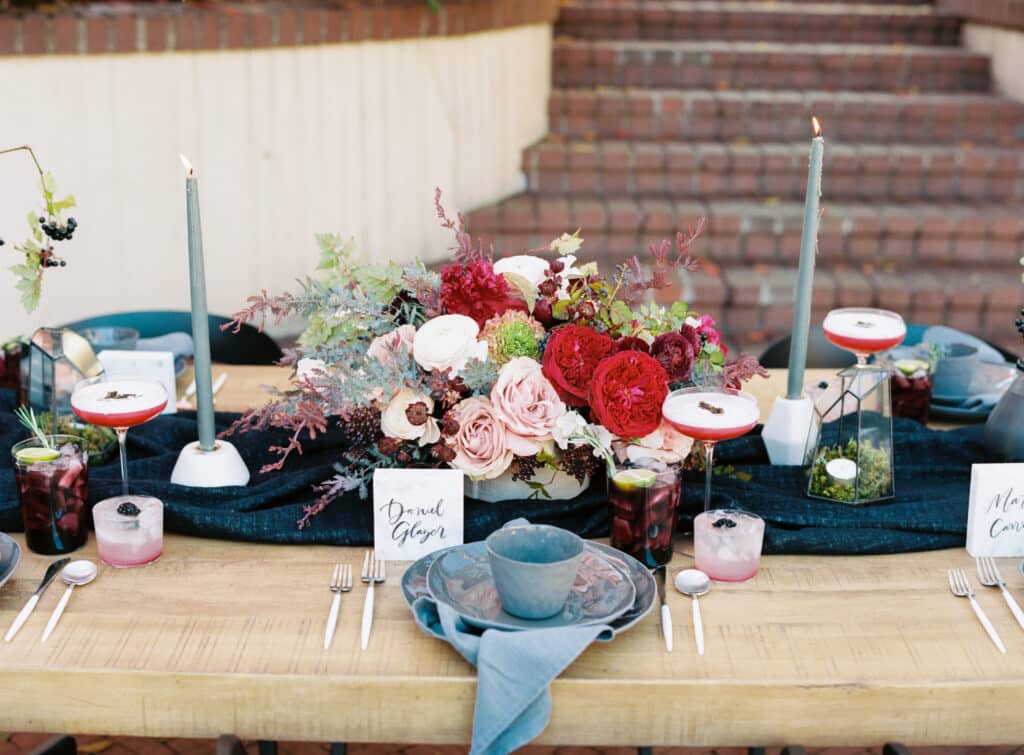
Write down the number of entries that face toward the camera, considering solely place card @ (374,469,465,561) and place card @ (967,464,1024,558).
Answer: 2

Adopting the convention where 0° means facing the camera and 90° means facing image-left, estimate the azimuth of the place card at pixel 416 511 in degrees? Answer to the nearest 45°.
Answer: approximately 0°

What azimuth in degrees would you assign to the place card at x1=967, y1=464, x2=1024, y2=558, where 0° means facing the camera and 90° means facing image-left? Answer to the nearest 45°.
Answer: approximately 0°
